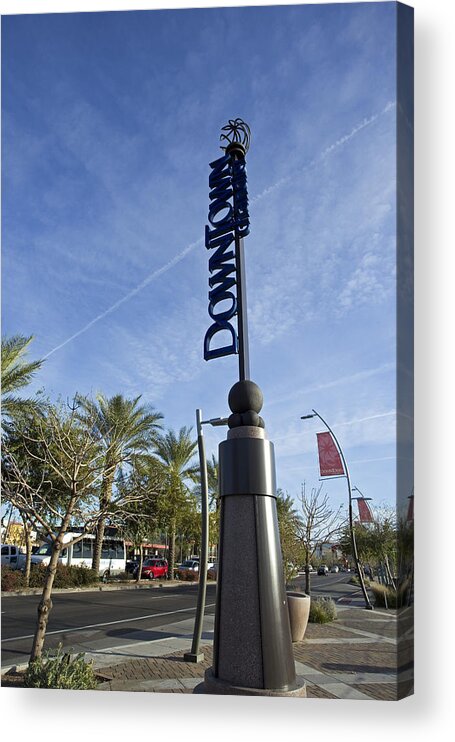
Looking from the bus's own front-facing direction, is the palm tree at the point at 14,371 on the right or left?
on its left

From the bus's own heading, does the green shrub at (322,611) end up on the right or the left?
on its left

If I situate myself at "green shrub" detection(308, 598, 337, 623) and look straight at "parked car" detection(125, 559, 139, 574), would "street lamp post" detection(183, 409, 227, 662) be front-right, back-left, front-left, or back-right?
back-left

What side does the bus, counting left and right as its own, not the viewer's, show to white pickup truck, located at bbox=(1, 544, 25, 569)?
front

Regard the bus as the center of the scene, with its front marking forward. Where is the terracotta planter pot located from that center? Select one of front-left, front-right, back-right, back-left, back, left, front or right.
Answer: left

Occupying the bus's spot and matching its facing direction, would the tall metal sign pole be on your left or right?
on your left

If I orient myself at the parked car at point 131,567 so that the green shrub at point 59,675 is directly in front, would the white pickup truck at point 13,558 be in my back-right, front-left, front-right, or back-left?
front-right

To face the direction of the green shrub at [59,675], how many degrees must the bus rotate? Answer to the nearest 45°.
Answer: approximately 90° to its left

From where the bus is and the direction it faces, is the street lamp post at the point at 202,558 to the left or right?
on its left

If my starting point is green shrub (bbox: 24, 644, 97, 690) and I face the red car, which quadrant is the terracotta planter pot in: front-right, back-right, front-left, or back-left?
front-right

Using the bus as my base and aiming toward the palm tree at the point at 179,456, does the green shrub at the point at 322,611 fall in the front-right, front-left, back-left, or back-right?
front-right

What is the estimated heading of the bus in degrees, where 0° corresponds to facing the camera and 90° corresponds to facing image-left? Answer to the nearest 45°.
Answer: approximately 90°
